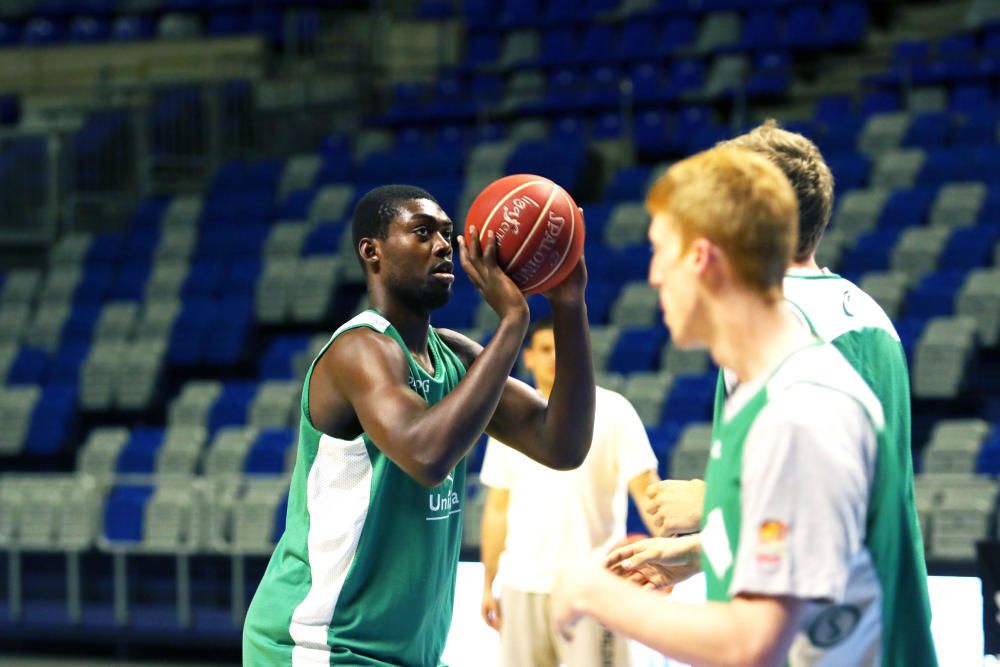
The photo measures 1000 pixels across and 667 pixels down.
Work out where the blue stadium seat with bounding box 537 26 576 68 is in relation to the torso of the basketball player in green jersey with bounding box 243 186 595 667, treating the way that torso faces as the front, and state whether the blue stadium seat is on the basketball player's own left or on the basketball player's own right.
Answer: on the basketball player's own left

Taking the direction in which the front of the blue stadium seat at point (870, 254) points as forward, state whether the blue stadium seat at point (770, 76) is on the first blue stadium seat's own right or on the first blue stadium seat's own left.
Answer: on the first blue stadium seat's own right

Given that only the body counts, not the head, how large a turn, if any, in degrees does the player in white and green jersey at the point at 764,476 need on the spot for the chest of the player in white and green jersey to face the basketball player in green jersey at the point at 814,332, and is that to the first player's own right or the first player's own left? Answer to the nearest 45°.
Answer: approximately 90° to the first player's own right

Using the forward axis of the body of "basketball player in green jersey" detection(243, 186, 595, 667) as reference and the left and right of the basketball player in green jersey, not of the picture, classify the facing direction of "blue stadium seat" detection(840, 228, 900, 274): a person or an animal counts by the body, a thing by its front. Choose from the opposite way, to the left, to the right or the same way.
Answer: to the right

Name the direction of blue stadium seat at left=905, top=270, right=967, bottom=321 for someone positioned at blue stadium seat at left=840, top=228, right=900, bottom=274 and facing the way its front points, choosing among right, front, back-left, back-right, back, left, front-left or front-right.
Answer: left

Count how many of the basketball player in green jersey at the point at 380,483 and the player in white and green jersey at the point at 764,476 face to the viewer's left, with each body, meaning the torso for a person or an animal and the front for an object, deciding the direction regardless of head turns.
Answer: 1

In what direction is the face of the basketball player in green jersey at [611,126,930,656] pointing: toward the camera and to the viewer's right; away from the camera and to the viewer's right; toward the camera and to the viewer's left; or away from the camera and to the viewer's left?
away from the camera and to the viewer's left

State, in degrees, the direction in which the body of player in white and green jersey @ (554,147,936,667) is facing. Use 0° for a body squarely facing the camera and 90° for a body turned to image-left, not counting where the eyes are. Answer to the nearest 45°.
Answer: approximately 90°

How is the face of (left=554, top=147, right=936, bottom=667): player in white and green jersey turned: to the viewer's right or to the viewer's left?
to the viewer's left

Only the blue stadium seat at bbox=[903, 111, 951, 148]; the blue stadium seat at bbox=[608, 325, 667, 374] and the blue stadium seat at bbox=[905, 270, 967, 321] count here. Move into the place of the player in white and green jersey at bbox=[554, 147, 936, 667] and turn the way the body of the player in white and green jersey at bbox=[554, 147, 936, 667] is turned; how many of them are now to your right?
3

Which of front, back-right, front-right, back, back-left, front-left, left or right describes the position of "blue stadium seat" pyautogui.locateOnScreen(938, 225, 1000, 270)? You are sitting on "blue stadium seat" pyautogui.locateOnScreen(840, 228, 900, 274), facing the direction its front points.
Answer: back-left

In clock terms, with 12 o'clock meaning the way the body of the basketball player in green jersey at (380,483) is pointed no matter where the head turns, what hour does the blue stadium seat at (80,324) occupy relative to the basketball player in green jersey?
The blue stadium seat is roughly at 7 o'clock from the basketball player in green jersey.

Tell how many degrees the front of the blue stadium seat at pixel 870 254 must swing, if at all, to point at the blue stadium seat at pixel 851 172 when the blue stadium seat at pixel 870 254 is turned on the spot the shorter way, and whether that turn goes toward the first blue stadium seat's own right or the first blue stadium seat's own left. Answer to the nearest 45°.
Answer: approximately 135° to the first blue stadium seat's own right

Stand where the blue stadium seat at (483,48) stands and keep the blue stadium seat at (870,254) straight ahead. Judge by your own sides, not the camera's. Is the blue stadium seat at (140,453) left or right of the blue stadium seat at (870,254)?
right
